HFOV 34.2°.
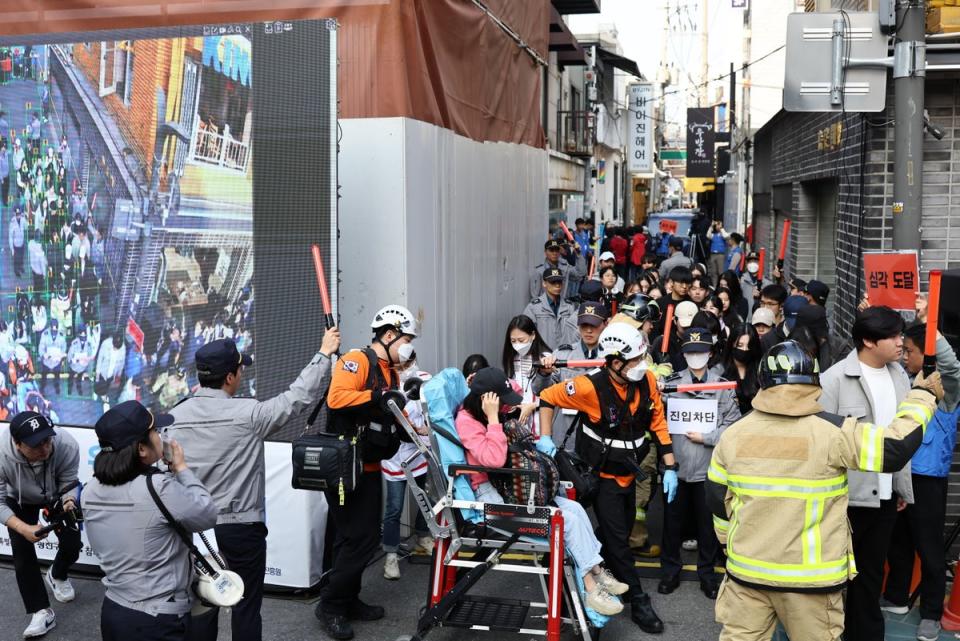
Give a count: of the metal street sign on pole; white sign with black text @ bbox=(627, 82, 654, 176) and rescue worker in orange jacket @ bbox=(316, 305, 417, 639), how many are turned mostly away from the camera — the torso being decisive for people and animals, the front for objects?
1

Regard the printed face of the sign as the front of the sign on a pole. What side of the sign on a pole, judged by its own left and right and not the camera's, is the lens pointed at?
back

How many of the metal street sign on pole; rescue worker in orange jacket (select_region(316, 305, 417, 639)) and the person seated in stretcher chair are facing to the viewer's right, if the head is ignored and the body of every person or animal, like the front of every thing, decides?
2

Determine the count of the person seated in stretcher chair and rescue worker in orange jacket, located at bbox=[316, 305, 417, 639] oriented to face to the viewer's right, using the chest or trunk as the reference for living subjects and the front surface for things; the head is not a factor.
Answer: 2

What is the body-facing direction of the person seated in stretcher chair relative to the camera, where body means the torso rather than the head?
to the viewer's right

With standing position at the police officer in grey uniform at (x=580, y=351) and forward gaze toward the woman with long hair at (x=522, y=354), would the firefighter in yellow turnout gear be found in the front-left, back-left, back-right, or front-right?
back-left

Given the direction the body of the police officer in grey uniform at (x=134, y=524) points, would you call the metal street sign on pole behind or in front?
in front

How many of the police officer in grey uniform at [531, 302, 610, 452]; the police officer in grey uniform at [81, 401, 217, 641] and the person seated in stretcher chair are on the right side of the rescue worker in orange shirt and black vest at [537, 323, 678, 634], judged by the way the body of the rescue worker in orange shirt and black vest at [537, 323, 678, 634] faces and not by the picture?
2
